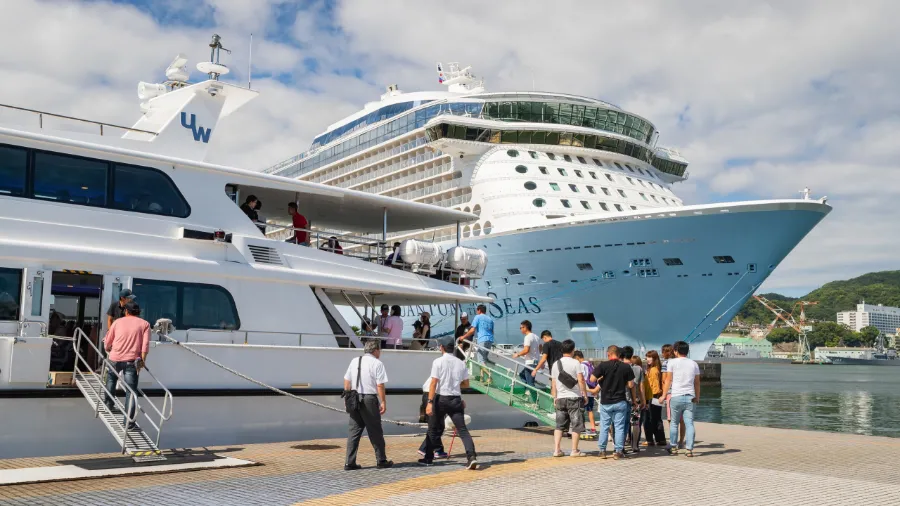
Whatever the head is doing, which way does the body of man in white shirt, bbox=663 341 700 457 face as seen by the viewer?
away from the camera

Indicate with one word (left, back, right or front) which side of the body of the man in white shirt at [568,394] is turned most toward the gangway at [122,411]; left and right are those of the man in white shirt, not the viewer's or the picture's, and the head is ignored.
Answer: left

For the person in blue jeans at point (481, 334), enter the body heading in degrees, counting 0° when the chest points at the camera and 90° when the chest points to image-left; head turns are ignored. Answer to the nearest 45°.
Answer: approximately 135°

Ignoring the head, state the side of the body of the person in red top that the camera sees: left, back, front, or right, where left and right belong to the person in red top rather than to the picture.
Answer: left

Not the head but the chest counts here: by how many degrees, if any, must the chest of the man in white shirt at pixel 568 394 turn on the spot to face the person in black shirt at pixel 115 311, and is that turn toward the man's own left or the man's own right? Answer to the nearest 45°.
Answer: approximately 90° to the man's own left

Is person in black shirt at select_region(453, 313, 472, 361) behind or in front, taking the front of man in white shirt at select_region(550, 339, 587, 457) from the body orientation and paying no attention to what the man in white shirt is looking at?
in front

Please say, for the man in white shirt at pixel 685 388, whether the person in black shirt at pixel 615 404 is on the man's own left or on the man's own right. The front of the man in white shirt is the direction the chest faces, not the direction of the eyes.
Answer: on the man's own left

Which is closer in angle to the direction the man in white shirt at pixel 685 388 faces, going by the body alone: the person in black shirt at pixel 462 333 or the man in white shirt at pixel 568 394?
the person in black shirt

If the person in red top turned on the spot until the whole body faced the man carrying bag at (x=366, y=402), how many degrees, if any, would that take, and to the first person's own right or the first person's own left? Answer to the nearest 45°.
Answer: approximately 90° to the first person's own left

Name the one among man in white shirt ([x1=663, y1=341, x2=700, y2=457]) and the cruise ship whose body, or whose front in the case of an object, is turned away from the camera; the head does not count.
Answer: the man in white shirt

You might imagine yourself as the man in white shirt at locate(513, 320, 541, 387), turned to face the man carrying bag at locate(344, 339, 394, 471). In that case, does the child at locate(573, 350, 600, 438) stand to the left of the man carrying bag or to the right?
left

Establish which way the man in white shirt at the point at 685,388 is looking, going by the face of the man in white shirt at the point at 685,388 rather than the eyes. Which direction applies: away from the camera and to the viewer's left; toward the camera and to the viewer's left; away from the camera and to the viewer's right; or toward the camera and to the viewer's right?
away from the camera and to the viewer's left

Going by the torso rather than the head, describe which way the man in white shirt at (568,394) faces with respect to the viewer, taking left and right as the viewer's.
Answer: facing away from the viewer
